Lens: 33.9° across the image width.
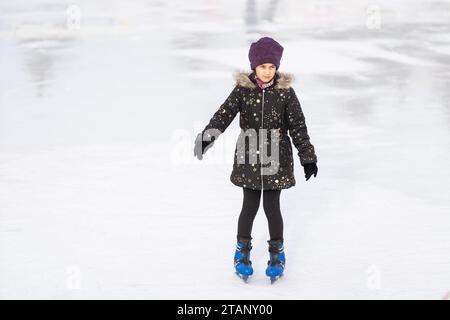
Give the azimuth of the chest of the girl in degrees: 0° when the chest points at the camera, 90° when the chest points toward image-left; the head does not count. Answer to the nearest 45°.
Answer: approximately 0°
